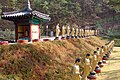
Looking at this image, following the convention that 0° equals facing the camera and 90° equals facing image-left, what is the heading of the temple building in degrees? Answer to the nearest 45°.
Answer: approximately 45°
